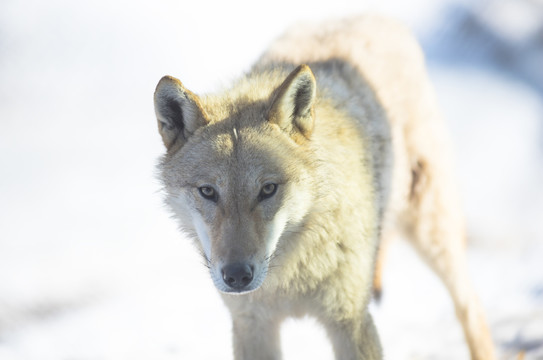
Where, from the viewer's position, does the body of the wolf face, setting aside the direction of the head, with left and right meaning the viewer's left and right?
facing the viewer and to the left of the viewer
